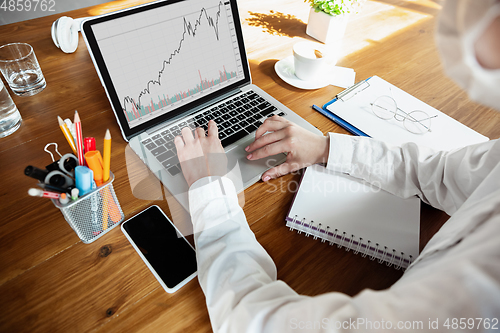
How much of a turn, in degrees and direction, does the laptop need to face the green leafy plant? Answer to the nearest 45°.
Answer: approximately 90° to its left

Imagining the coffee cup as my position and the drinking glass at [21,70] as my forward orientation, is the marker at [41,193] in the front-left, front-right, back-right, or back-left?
front-left

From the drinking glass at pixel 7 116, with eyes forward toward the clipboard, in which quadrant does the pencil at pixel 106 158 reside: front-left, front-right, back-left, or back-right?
front-right
